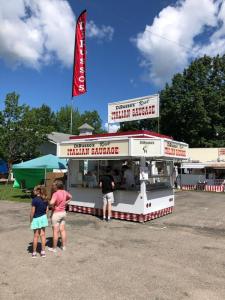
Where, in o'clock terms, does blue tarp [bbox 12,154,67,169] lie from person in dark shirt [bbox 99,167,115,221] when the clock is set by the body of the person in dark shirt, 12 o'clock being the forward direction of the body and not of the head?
The blue tarp is roughly at 11 o'clock from the person in dark shirt.

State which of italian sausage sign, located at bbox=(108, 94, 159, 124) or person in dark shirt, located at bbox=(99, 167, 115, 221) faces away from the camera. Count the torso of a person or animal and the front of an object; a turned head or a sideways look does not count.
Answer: the person in dark shirt

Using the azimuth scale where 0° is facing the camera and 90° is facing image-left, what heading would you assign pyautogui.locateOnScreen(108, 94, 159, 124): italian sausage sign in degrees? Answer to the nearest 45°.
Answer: approximately 45°

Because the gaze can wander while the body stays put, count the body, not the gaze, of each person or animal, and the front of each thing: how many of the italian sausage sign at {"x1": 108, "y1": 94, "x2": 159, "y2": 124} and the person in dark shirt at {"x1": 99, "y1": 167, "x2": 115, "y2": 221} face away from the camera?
1

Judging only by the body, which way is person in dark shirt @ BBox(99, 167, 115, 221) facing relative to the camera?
away from the camera
